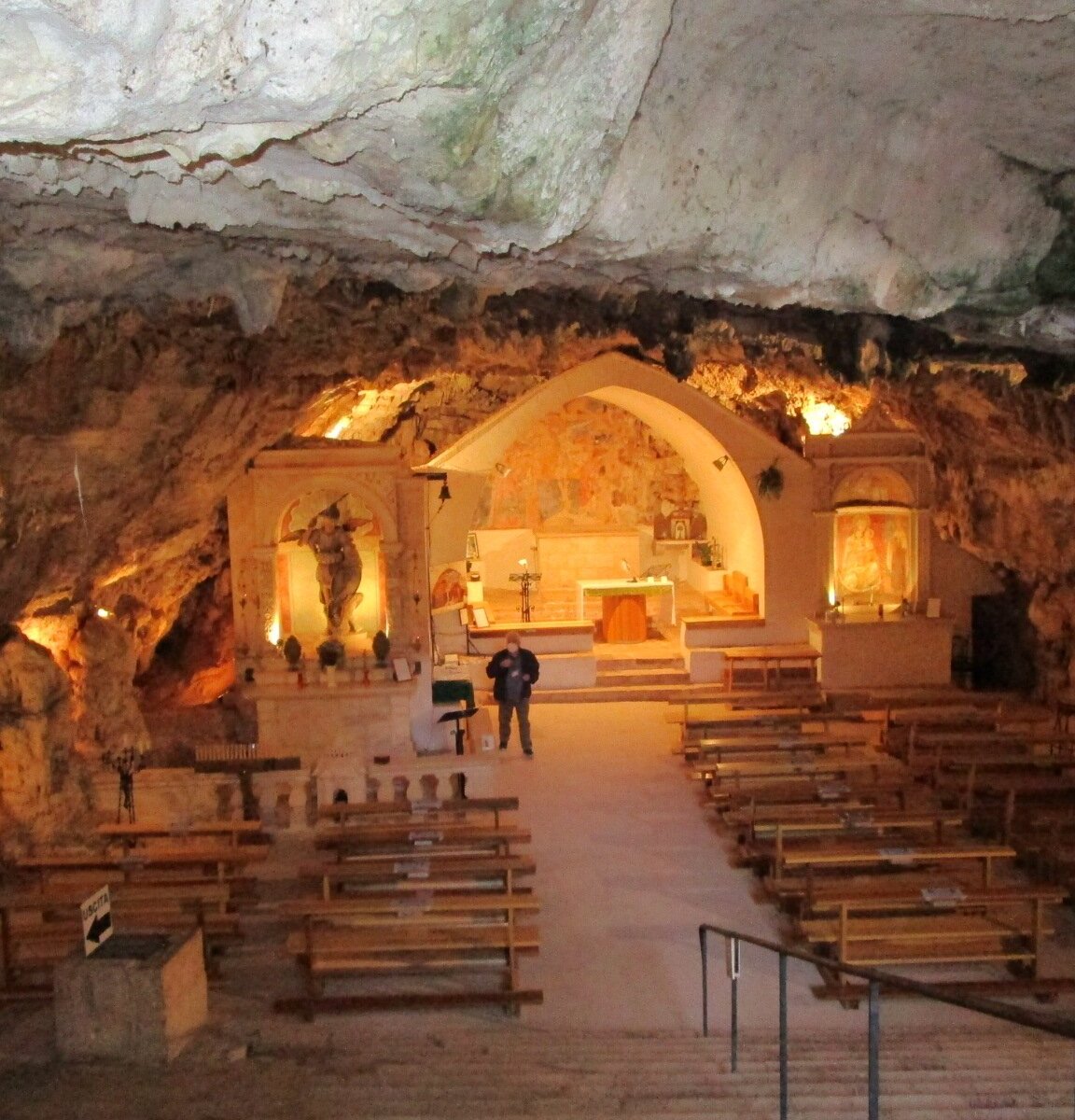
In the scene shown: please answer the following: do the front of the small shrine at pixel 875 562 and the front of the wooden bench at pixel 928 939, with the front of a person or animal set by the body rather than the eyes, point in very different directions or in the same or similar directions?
very different directions

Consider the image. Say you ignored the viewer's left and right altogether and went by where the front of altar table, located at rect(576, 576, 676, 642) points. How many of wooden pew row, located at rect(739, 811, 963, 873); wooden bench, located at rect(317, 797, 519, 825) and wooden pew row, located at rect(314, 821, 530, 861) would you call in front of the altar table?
3

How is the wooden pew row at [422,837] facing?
away from the camera

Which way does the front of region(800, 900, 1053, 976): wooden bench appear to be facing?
away from the camera

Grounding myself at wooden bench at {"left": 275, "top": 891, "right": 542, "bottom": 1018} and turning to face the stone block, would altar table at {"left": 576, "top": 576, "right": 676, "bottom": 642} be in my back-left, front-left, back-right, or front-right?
back-right

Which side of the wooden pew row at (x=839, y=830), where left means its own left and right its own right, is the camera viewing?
back

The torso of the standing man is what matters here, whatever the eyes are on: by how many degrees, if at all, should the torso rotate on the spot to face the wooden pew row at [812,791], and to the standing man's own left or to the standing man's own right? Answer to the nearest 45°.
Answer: approximately 45° to the standing man's own left

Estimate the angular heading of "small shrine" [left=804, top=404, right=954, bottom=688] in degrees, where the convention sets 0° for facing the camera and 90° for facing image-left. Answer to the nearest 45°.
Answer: approximately 0°

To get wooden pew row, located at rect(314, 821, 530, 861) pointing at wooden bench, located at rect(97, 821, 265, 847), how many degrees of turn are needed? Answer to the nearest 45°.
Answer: approximately 90° to its left
